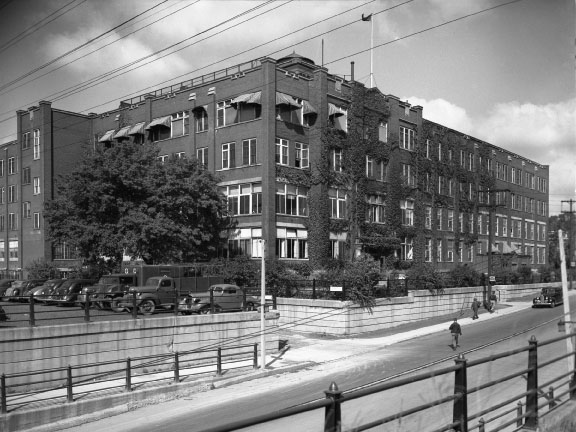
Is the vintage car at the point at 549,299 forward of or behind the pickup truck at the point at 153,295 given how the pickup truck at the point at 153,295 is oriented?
behind

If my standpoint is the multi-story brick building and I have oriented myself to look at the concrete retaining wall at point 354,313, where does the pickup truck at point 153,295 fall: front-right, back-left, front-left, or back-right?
front-right

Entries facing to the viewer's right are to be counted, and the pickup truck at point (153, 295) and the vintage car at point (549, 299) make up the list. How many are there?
0

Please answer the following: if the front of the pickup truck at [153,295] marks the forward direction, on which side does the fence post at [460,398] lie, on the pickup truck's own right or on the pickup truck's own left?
on the pickup truck's own left

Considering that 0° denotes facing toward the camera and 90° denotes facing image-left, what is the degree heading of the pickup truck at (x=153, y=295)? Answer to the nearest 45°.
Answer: approximately 45°

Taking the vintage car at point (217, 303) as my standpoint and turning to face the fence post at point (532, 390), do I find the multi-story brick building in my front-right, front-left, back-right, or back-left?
back-left

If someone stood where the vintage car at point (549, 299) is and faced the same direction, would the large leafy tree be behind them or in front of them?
in front

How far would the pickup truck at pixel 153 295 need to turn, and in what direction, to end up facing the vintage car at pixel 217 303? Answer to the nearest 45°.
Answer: approximately 135° to its left

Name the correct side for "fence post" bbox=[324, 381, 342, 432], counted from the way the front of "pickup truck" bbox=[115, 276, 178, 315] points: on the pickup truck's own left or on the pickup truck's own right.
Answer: on the pickup truck's own left
